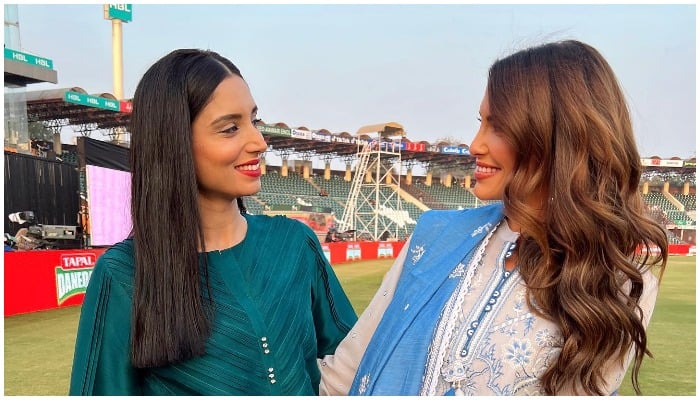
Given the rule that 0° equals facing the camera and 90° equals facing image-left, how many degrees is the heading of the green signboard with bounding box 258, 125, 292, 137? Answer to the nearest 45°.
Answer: approximately 0°

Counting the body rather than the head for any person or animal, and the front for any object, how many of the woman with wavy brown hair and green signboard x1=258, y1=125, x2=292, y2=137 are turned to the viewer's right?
0

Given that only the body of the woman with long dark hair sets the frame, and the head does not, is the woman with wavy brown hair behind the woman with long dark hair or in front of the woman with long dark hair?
in front

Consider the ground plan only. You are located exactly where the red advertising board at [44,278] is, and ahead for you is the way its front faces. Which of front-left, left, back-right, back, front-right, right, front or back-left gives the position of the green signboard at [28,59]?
back-left

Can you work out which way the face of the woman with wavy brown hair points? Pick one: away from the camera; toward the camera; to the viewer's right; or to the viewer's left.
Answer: to the viewer's left

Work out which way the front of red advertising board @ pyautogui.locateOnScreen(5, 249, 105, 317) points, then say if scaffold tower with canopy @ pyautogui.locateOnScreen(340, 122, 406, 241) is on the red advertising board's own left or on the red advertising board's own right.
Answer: on the red advertising board's own left

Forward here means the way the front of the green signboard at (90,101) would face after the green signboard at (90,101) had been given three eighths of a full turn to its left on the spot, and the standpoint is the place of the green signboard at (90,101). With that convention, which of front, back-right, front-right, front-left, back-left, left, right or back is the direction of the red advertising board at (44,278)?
back

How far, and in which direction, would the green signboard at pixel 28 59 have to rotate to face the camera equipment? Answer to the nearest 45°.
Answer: approximately 45° to its right

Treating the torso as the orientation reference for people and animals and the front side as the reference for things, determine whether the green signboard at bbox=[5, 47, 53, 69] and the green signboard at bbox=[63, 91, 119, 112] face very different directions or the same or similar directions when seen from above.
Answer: same or similar directions

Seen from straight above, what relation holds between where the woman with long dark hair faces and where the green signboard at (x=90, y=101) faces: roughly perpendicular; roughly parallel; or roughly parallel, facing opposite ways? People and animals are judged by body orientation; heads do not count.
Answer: roughly parallel

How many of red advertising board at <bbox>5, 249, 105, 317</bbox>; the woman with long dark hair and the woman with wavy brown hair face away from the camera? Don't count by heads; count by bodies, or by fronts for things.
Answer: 0

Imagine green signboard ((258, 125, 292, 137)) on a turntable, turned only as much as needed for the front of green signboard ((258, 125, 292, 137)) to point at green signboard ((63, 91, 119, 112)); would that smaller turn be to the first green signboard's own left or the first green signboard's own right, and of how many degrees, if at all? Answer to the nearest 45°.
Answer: approximately 45° to the first green signboard's own right

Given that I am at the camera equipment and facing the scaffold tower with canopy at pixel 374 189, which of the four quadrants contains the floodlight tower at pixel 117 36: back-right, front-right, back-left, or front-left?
front-left

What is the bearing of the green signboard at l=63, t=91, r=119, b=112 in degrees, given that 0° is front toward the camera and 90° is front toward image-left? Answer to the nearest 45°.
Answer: approximately 315°

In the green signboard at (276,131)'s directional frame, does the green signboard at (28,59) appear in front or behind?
in front

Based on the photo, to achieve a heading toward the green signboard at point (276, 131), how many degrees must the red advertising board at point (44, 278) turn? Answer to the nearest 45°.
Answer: approximately 90° to its left

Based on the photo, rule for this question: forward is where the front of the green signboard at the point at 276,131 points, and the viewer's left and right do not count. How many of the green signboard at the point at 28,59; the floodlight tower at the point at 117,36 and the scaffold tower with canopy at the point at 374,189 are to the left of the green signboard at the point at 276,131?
1
